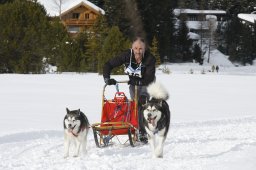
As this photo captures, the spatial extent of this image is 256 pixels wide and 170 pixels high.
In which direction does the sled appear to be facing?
toward the camera

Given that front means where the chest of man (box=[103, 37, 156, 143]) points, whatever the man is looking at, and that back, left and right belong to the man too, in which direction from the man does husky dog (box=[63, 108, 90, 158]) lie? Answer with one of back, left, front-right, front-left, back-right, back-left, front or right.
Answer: front-right

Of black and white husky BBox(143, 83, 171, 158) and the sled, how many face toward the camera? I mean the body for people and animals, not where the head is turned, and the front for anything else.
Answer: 2

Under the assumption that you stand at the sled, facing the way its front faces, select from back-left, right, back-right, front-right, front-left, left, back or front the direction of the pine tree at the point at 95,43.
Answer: back

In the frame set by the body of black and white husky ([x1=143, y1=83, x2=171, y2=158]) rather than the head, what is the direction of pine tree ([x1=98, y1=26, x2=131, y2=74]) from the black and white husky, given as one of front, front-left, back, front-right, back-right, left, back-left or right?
back

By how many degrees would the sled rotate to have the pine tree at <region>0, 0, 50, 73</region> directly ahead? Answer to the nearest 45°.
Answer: approximately 180°

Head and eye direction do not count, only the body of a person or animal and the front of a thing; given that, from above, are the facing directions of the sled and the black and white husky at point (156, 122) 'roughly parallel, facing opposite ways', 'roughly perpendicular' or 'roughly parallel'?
roughly parallel

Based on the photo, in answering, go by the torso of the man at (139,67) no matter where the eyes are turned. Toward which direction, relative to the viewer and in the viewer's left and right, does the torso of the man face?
facing the viewer

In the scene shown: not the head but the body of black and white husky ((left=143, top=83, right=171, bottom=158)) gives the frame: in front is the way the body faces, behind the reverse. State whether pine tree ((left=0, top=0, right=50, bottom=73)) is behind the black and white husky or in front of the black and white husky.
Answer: behind

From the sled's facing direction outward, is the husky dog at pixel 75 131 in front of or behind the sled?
in front

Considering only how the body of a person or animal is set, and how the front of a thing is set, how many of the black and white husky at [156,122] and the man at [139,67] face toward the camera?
2

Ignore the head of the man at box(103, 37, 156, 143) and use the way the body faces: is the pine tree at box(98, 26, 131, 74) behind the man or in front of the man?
behind

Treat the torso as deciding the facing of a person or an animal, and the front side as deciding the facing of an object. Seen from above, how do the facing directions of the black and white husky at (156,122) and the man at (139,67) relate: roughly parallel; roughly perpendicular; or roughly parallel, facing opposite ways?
roughly parallel
